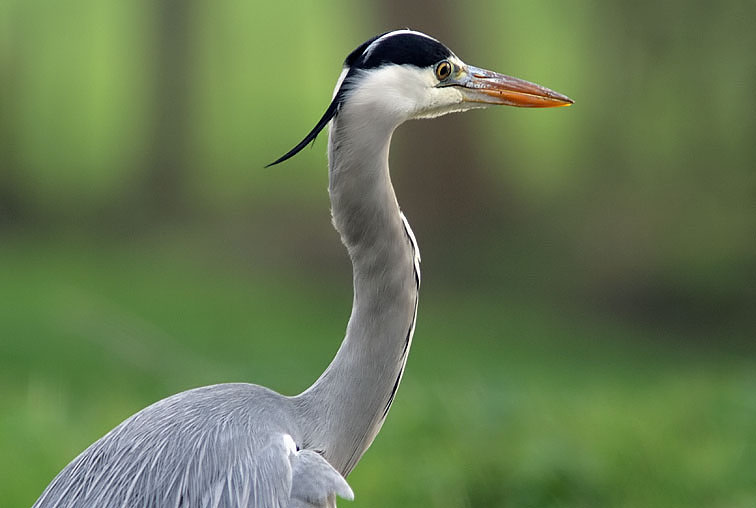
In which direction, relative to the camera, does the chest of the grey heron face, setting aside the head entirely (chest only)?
to the viewer's right
